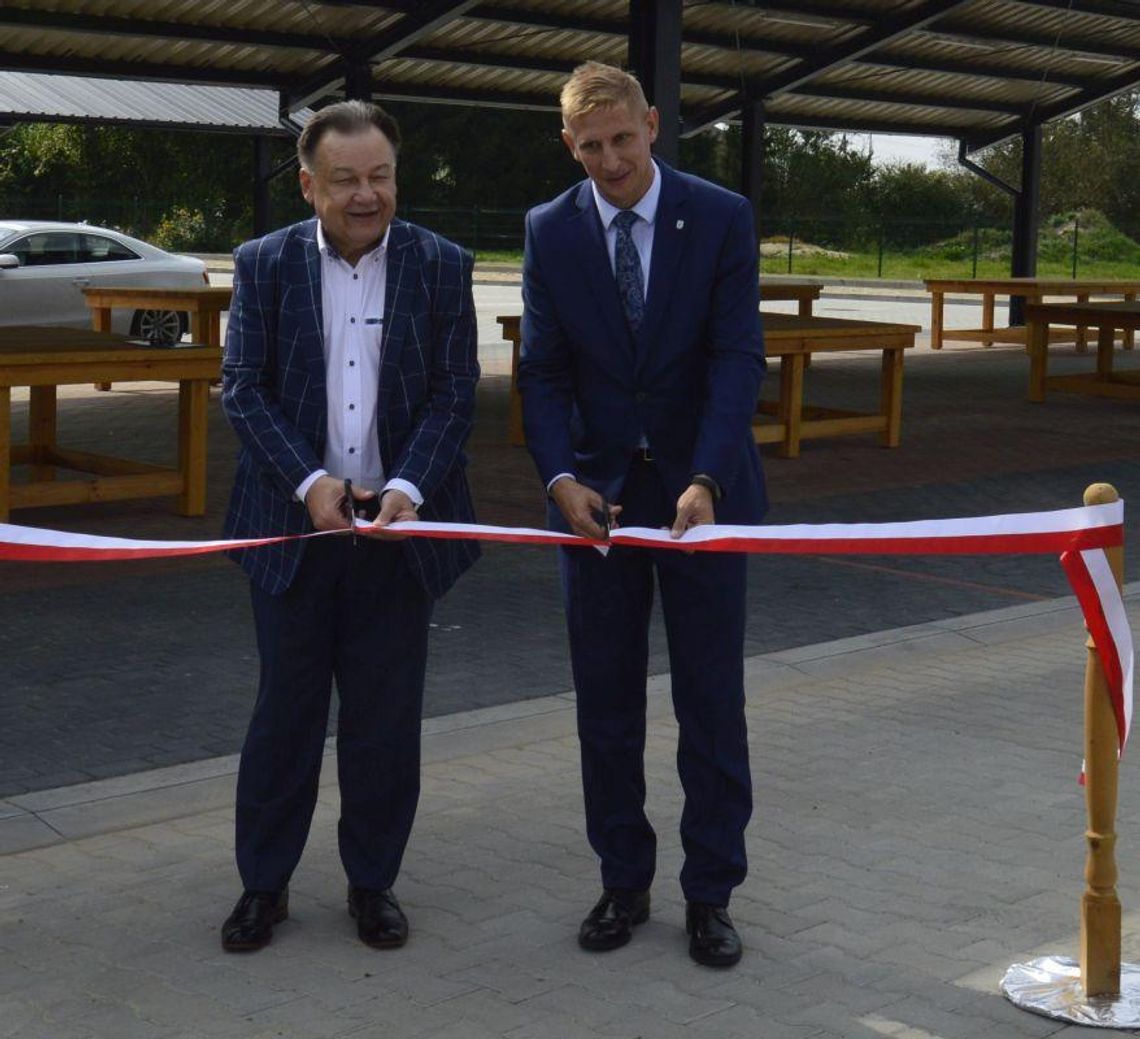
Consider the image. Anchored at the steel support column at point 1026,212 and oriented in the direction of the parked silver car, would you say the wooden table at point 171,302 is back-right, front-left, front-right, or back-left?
front-left

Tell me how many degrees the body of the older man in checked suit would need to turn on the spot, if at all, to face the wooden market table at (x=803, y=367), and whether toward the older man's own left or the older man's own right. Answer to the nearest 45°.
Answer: approximately 180°

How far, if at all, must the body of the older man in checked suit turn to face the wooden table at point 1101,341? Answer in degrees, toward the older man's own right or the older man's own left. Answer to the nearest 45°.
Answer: approximately 135° to the older man's own left

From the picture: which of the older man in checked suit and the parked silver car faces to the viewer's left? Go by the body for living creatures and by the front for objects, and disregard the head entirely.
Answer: the parked silver car

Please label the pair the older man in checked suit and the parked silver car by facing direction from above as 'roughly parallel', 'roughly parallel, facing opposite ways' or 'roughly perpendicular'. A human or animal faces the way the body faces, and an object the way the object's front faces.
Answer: roughly perpendicular

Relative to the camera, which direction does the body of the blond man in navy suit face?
toward the camera

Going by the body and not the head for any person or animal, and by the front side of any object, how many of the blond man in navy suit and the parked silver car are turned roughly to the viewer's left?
1

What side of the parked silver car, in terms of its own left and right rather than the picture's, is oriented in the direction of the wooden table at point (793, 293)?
back

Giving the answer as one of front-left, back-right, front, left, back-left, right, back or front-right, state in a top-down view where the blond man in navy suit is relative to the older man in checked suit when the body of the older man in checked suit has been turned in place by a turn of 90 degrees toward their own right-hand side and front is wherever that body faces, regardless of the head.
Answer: back

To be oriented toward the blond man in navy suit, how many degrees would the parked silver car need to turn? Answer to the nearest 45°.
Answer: approximately 90° to its left

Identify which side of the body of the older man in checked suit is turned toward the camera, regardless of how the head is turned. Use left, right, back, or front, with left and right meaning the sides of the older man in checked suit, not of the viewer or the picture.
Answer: front

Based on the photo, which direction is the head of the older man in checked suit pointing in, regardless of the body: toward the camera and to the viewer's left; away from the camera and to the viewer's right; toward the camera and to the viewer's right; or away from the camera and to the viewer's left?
toward the camera and to the viewer's right

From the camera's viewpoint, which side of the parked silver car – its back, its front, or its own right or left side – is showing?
left
